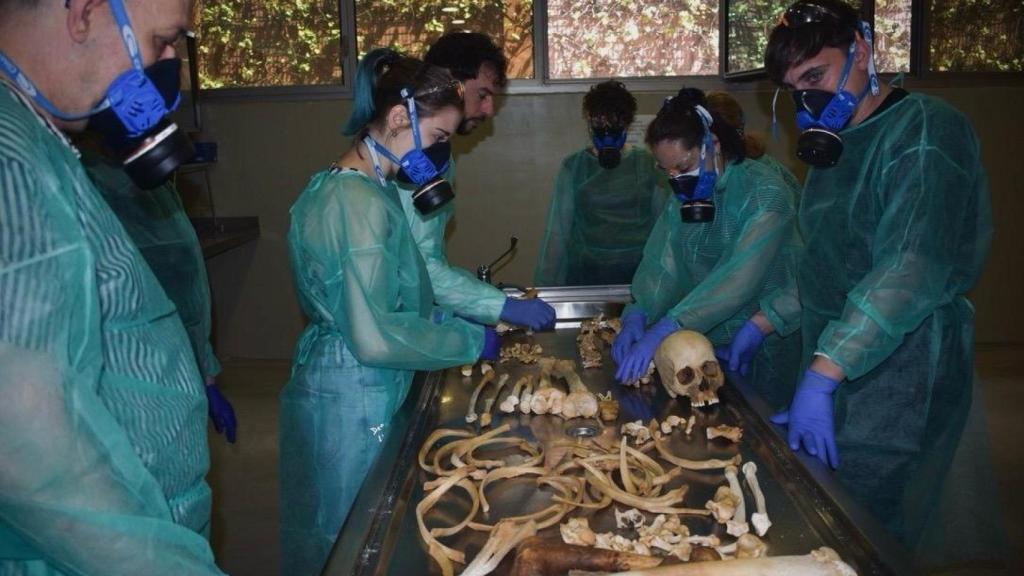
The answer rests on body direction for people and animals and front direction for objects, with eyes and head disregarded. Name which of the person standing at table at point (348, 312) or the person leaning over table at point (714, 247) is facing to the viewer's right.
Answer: the person standing at table at point (348, 312)

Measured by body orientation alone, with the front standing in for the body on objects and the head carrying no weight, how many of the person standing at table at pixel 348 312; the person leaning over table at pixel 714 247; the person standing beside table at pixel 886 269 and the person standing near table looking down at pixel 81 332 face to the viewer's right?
2

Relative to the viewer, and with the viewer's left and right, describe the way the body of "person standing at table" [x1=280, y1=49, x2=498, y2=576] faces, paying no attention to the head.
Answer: facing to the right of the viewer

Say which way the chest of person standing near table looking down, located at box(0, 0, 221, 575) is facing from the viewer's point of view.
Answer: to the viewer's right

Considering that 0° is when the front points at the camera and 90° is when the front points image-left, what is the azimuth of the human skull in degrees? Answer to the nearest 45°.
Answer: approximately 315°

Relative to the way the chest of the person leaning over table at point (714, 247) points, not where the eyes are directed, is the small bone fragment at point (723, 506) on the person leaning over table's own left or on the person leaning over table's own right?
on the person leaning over table's own left

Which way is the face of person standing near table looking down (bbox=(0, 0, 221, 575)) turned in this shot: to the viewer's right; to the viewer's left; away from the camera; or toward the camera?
to the viewer's right

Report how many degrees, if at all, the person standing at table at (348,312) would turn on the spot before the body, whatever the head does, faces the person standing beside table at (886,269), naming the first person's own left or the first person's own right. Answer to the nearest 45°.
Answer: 0° — they already face them

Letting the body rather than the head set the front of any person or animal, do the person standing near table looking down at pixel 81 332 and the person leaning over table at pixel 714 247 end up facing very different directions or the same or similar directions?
very different directions

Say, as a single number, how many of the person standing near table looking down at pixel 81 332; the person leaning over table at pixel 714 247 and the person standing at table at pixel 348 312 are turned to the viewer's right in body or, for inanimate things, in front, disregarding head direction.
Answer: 2

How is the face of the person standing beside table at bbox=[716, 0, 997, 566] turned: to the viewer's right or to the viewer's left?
to the viewer's left

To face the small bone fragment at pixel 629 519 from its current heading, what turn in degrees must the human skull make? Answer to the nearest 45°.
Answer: approximately 45° to its right

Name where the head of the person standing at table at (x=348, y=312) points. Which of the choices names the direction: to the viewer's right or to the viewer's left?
to the viewer's right

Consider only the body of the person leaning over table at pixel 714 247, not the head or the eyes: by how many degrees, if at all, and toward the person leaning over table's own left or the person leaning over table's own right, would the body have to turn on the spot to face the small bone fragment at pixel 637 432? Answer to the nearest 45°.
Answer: approximately 45° to the person leaning over table's own left
